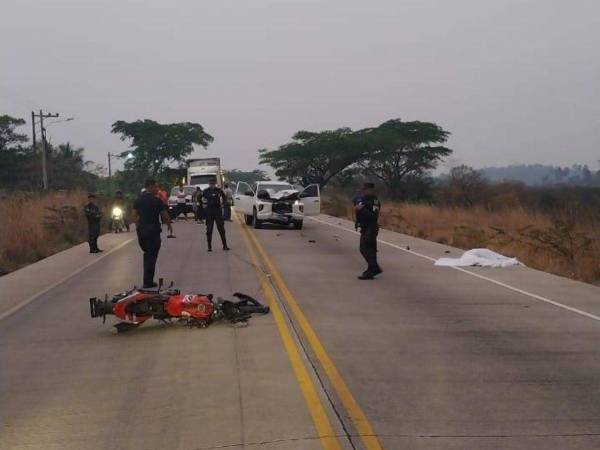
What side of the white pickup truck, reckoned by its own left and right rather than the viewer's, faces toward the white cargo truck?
back

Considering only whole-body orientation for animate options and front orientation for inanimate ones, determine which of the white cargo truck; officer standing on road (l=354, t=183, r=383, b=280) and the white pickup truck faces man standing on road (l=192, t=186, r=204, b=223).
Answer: the white cargo truck

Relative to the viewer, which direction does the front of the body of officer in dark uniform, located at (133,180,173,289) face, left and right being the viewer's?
facing away from the viewer and to the right of the viewer

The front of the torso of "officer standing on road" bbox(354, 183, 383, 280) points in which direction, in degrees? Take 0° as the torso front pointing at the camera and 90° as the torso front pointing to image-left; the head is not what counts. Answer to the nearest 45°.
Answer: approximately 45°
